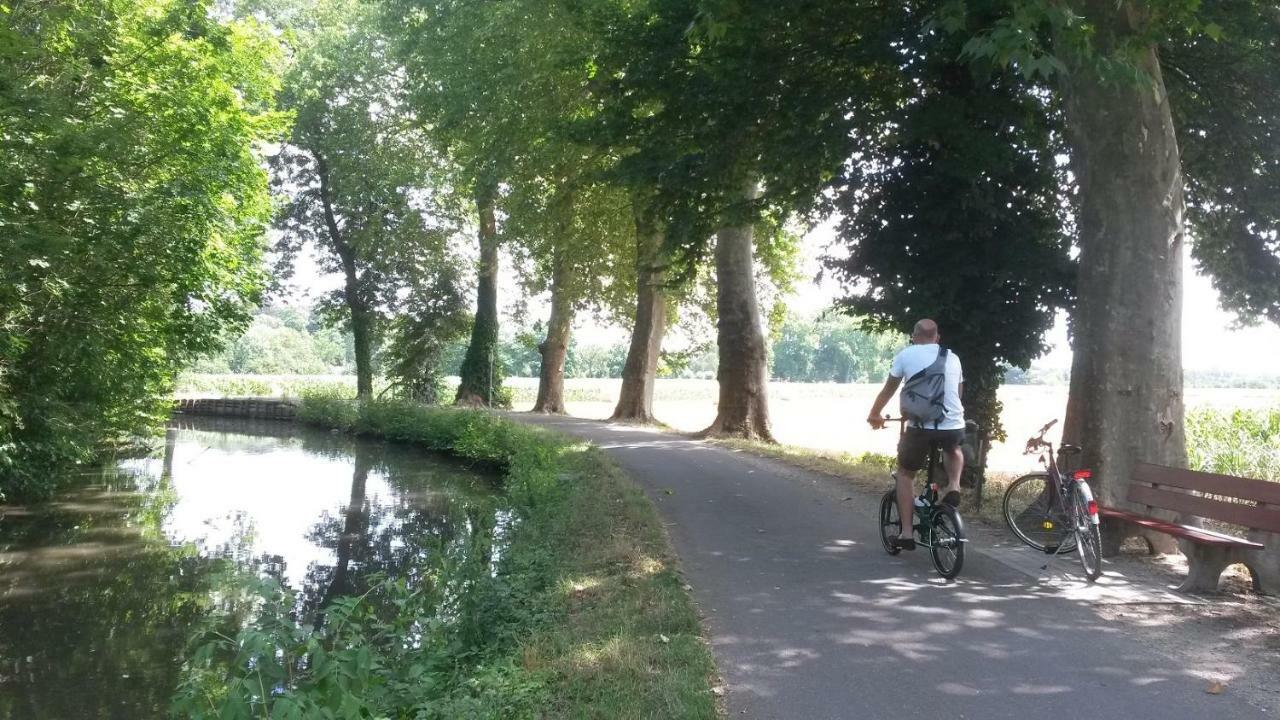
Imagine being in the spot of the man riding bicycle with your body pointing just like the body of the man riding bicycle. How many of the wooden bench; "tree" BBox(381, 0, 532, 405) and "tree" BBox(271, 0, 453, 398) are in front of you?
2

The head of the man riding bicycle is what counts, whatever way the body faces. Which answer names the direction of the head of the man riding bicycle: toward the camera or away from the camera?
away from the camera

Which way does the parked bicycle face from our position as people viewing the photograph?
facing away from the viewer and to the left of the viewer

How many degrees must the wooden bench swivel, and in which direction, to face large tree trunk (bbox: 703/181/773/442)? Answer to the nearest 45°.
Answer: approximately 90° to its right

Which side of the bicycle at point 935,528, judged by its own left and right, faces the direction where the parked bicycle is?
right

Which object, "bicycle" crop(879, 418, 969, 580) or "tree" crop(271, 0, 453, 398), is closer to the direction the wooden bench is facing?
the bicycle

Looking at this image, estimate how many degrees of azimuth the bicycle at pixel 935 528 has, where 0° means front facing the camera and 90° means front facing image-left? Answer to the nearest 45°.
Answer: approximately 135°
